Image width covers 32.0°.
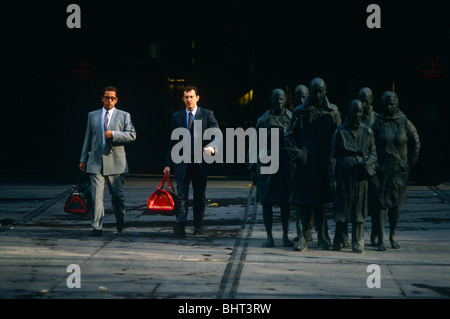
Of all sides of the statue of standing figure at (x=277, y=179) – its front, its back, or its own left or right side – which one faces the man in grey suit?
right

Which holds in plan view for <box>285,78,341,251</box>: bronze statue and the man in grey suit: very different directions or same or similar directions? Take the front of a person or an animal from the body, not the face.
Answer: same or similar directions

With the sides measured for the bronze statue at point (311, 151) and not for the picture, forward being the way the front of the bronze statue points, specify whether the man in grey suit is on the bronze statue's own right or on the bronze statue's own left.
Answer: on the bronze statue's own right

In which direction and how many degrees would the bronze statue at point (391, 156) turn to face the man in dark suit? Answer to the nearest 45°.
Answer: approximately 90° to its right

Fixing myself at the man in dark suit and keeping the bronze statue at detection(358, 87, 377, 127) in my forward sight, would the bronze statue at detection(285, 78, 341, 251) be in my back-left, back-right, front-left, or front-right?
front-right

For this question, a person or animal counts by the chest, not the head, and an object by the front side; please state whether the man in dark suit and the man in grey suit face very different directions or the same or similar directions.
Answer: same or similar directions

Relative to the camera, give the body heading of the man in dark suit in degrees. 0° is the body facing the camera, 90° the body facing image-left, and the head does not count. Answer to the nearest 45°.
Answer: approximately 0°

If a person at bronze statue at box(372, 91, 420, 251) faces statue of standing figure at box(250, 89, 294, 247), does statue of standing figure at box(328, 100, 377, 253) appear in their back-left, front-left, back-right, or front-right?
front-left

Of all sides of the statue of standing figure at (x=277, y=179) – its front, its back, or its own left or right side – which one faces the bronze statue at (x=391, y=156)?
left

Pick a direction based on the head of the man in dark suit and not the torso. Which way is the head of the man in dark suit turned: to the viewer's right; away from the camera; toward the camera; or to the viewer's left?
toward the camera

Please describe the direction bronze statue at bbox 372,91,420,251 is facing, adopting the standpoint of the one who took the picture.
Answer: facing the viewer

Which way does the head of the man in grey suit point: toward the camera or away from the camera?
toward the camera

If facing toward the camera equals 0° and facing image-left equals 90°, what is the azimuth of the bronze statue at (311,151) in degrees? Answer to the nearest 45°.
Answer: approximately 0°

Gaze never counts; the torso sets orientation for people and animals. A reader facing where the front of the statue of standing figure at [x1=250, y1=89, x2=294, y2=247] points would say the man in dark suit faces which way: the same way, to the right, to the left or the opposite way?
the same way

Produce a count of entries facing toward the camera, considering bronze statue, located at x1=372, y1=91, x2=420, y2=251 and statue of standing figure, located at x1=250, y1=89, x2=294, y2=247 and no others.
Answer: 2

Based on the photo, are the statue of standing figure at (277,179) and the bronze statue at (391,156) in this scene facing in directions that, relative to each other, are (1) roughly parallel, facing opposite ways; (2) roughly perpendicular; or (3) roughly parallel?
roughly parallel

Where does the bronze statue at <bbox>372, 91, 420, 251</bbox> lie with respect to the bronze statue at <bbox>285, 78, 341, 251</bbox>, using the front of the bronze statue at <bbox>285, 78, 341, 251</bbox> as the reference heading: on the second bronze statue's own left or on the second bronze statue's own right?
on the second bronze statue's own left

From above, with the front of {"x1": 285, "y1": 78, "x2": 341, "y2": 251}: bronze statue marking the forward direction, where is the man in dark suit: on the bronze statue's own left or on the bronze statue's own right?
on the bronze statue's own right
